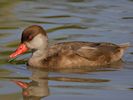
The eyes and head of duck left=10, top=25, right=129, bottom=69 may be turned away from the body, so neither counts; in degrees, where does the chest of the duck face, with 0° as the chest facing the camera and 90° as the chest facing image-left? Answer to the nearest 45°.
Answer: approximately 90°
